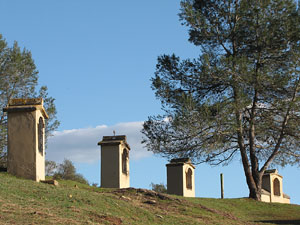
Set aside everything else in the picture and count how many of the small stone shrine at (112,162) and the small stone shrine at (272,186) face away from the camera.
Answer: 0

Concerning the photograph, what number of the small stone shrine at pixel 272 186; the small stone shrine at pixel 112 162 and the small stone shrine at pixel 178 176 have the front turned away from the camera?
0

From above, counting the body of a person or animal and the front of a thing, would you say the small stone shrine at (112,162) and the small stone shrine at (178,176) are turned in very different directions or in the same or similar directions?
same or similar directions

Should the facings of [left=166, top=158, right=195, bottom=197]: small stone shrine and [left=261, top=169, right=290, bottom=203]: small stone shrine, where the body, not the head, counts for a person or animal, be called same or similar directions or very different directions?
same or similar directions

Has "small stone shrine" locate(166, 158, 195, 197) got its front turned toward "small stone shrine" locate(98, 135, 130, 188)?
no

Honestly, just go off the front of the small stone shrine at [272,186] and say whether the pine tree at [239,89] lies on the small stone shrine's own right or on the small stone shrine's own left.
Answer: on the small stone shrine's own right

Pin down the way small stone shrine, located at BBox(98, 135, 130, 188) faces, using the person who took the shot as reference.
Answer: facing the viewer and to the right of the viewer

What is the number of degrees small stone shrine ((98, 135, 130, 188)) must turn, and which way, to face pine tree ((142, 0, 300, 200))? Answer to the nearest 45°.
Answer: approximately 45° to its left

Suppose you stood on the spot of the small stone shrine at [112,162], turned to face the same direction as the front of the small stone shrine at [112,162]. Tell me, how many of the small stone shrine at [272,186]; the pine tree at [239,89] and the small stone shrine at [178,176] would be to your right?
0

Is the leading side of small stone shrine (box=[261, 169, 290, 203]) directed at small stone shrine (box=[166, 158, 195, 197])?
no

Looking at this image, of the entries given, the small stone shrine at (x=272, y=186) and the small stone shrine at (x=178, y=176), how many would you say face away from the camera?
0

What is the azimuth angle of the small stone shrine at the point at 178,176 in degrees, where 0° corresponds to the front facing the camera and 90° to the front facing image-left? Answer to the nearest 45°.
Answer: approximately 315°
